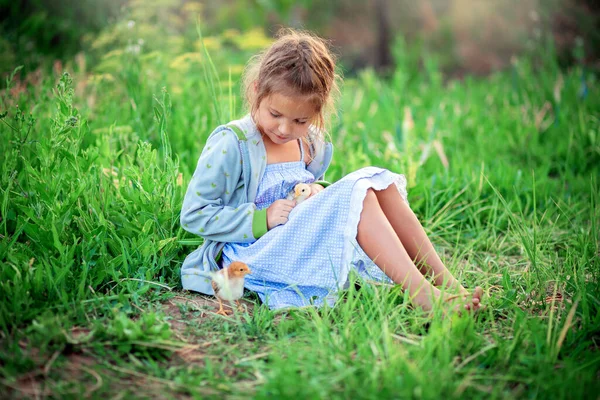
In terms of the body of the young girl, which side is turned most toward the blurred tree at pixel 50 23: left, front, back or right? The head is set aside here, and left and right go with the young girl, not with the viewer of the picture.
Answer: back

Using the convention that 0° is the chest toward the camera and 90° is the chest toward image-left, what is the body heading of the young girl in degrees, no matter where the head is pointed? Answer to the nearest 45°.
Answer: approximately 315°
